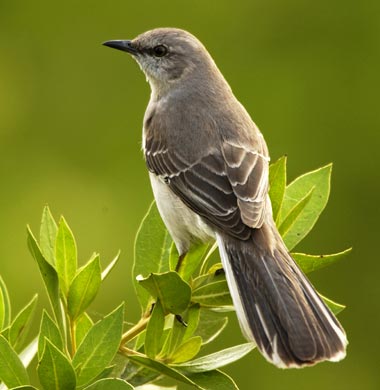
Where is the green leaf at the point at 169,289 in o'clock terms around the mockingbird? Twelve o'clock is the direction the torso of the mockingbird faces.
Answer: The green leaf is roughly at 10 o'clock from the mockingbird.

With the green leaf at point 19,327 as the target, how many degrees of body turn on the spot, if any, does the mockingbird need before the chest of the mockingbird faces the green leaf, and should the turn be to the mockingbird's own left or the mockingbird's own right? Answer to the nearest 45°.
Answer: approximately 90° to the mockingbird's own left

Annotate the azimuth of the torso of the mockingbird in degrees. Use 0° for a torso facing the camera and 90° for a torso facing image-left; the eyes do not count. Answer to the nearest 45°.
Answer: approximately 135°

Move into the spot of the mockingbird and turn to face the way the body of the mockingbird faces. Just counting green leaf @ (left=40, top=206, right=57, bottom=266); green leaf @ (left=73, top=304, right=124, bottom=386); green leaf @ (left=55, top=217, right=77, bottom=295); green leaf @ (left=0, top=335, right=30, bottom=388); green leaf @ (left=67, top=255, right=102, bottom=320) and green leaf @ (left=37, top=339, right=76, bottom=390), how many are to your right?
0

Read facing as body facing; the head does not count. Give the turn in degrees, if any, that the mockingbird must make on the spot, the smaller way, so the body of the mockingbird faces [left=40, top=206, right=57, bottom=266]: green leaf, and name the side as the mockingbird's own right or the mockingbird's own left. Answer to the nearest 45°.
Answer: approximately 90° to the mockingbird's own left

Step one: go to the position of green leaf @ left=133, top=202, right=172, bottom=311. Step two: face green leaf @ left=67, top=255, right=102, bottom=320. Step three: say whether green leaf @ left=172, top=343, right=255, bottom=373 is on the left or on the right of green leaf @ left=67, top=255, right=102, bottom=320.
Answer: left

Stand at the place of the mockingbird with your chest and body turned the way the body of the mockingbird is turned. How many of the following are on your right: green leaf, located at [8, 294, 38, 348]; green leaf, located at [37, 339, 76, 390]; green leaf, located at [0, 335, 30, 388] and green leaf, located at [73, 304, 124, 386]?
0
